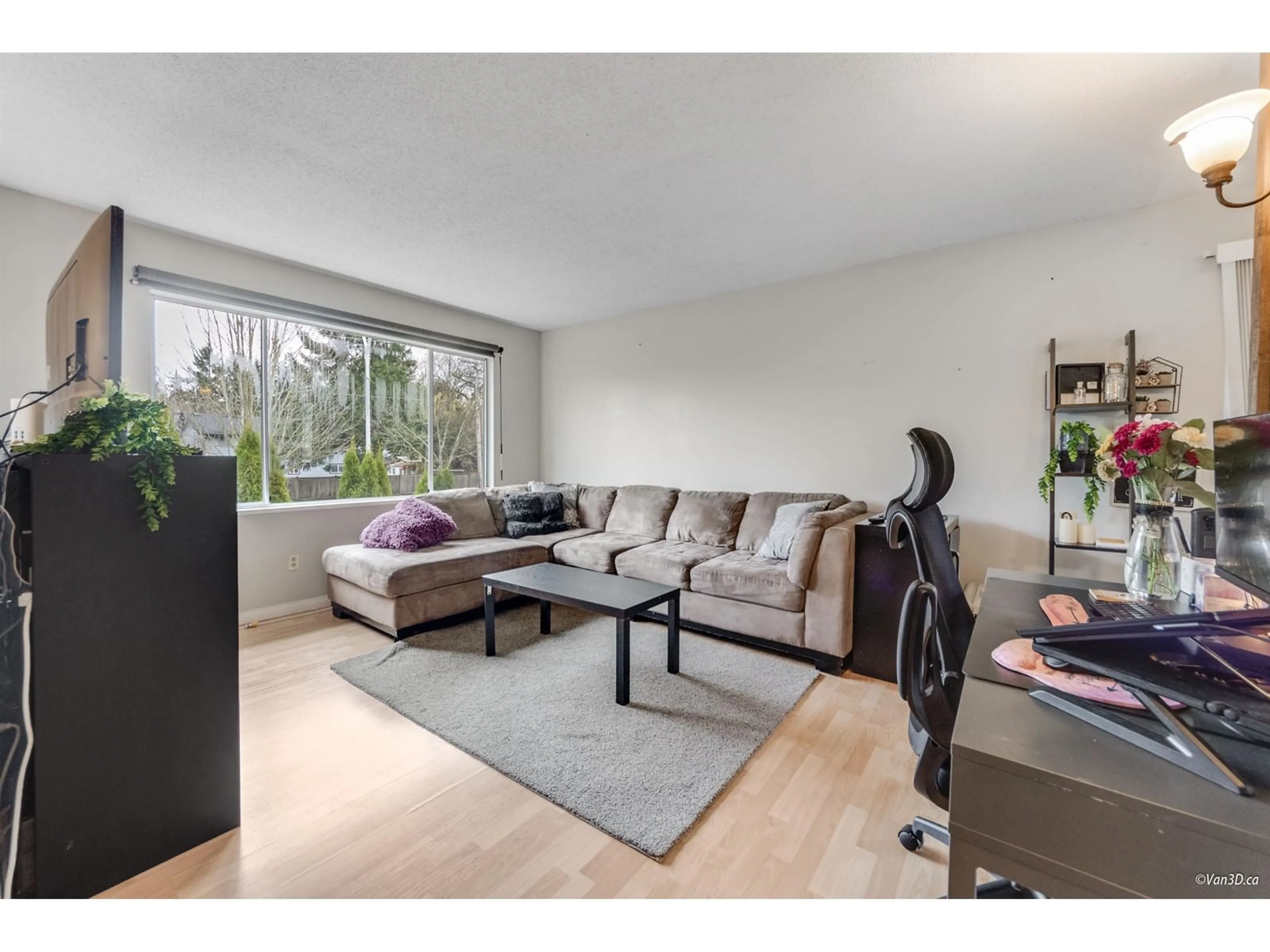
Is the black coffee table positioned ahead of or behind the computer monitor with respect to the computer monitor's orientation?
ahead

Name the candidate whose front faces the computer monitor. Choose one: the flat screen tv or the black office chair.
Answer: the black office chair

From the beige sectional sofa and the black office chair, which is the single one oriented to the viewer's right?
the black office chair

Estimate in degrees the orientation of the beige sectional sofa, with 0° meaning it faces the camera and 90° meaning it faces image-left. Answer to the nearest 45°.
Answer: approximately 45°

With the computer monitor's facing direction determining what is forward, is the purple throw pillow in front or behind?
in front

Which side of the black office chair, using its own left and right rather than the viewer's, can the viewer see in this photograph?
right

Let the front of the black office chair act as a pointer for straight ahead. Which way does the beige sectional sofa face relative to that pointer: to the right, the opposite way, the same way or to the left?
to the right

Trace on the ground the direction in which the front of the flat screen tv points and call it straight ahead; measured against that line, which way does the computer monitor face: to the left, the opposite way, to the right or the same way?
to the left

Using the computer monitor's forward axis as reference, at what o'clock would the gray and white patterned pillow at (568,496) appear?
The gray and white patterned pillow is roughly at 2 o'clock from the computer monitor.

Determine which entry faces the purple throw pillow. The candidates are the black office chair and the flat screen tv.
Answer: the flat screen tv

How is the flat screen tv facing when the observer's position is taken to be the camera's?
facing away from the viewer and to the right of the viewer

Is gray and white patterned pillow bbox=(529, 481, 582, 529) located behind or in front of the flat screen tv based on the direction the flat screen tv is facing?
in front

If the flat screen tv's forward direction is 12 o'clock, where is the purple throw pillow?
The purple throw pillow is roughly at 12 o'clock from the flat screen tv.
